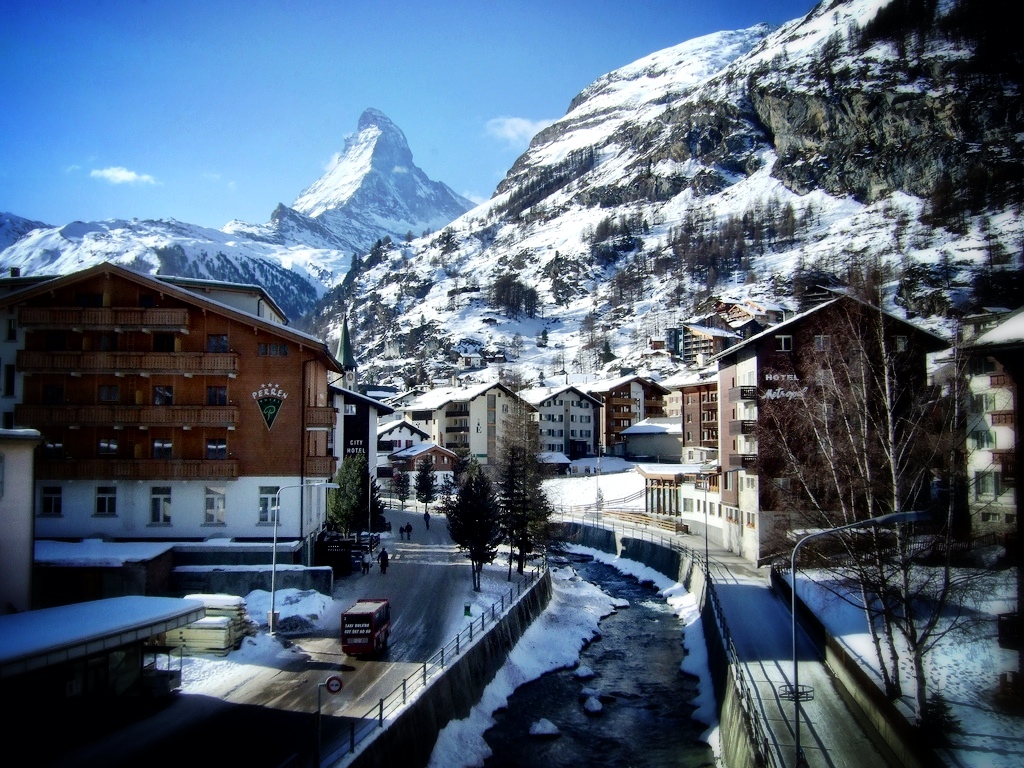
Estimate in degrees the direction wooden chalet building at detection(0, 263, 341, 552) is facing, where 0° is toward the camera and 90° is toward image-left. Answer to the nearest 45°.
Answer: approximately 0°

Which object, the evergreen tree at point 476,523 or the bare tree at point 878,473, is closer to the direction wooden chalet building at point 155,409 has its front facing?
the bare tree

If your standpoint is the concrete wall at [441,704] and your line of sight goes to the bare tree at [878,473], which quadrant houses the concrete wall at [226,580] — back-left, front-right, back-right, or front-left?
back-left

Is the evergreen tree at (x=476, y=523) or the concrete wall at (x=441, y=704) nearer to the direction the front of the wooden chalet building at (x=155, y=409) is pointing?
the concrete wall

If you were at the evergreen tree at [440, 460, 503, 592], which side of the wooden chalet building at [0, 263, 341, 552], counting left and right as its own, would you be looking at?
left

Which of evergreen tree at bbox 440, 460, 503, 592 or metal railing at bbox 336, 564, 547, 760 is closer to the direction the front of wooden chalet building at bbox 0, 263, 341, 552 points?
the metal railing
